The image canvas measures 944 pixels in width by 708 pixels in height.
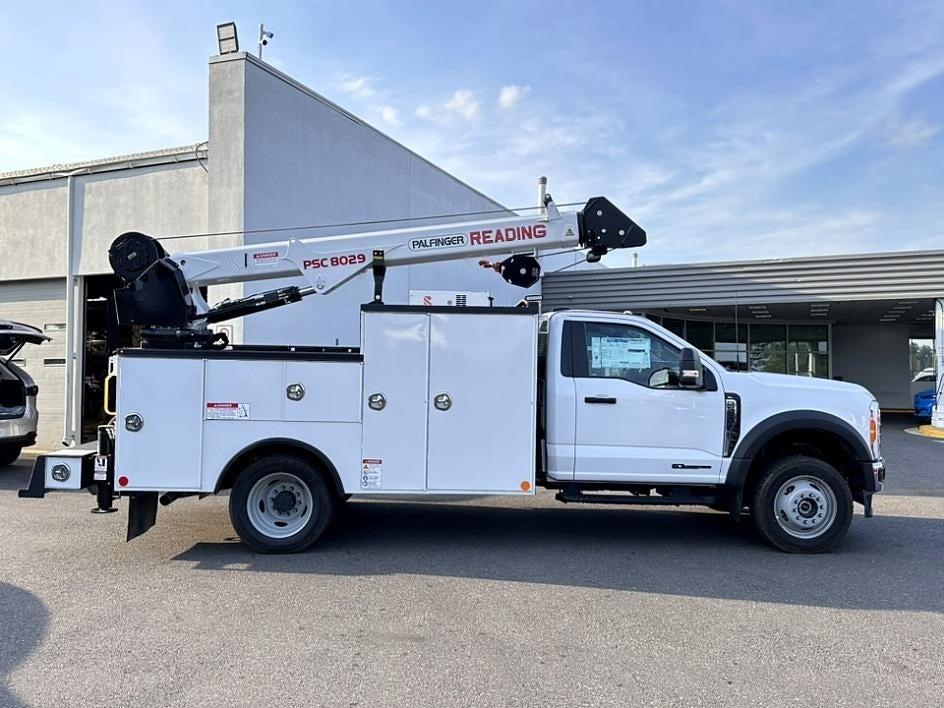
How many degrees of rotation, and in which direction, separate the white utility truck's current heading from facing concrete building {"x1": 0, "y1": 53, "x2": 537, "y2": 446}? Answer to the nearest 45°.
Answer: approximately 135° to its left

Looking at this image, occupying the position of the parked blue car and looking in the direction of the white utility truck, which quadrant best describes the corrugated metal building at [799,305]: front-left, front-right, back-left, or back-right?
front-right

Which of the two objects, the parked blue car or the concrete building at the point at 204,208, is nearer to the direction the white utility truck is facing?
the parked blue car

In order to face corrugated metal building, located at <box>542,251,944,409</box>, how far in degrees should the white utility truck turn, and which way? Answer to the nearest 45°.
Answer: approximately 45° to its left

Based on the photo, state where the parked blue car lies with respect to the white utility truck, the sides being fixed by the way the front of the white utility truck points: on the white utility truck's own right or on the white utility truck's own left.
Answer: on the white utility truck's own left

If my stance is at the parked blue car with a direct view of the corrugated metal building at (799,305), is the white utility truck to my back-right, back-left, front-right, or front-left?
front-left

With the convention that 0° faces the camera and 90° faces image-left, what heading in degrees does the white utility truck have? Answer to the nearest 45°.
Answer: approximately 270°

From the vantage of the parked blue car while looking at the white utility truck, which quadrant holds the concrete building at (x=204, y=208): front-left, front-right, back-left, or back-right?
front-right
